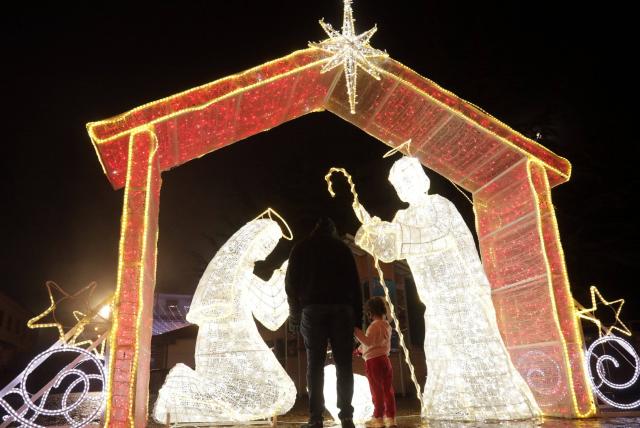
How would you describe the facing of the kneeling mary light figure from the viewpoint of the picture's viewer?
facing to the right of the viewer

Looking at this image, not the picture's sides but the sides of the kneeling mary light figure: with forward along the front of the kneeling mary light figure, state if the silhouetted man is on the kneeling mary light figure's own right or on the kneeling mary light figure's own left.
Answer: on the kneeling mary light figure's own right

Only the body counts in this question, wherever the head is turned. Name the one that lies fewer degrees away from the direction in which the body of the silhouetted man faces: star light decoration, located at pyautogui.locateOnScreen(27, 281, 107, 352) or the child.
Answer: the child

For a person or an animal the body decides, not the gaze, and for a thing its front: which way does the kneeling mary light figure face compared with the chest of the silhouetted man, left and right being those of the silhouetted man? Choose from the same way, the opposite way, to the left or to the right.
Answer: to the right

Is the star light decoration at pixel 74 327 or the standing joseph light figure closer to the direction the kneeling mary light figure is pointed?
the standing joseph light figure

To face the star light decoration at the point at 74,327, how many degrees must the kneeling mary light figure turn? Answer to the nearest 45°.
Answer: approximately 180°

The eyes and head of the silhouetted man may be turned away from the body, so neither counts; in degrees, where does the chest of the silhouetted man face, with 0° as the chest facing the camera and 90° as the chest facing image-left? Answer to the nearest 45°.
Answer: approximately 180°

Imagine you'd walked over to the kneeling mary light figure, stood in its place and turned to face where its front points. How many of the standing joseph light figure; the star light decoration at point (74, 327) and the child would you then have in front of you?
2

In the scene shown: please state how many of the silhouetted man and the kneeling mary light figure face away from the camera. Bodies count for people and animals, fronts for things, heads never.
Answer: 1
